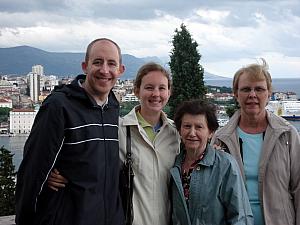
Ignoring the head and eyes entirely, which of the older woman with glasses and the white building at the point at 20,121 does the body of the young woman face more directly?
the older woman with glasses

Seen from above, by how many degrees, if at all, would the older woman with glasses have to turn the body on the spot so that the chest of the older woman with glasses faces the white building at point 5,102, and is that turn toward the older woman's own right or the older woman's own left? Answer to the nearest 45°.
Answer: approximately 135° to the older woman's own right

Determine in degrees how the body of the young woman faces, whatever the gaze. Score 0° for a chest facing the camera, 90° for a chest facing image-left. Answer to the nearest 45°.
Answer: approximately 0°

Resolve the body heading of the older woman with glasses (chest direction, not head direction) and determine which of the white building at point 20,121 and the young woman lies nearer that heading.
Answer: the young woman

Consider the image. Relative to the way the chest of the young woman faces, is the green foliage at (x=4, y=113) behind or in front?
behind

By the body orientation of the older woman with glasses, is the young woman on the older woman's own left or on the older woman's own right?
on the older woman's own right
